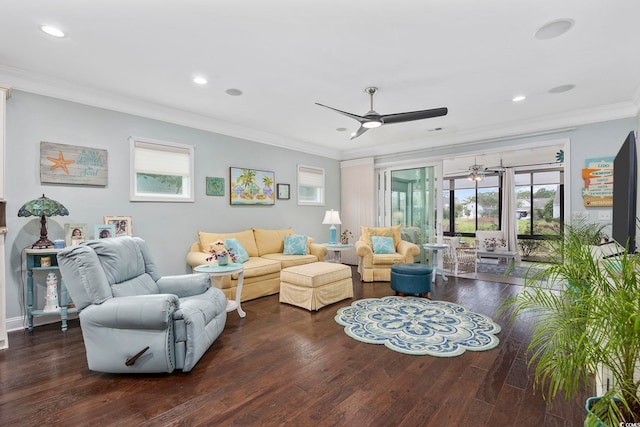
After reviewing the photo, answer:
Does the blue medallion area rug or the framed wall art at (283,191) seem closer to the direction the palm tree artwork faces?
the blue medallion area rug

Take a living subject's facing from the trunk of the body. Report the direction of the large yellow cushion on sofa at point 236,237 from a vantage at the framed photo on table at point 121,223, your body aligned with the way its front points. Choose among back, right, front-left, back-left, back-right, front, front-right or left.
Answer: left

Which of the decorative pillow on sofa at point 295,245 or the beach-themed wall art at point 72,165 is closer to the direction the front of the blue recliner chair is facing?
the decorative pillow on sofa

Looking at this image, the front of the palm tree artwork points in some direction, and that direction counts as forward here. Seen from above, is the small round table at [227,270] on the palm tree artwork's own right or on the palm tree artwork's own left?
on the palm tree artwork's own right

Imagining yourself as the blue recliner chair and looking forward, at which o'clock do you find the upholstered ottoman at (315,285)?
The upholstered ottoman is roughly at 10 o'clock from the blue recliner chair.

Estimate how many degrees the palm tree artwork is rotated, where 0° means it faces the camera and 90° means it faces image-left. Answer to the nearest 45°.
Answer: approximately 315°

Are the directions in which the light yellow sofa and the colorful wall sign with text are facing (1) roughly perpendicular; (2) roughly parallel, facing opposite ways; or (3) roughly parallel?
roughly perpendicular

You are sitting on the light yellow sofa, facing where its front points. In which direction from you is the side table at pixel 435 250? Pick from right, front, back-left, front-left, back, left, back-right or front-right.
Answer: front-left

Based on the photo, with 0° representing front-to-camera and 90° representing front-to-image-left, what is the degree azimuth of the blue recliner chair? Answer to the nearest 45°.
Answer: approximately 315°

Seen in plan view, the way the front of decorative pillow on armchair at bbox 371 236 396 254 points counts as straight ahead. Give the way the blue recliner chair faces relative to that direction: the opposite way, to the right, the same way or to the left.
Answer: to the left

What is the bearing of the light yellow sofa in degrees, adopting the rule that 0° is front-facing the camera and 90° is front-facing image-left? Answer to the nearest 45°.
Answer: approximately 315°

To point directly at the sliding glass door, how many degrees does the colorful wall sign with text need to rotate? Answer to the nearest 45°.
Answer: approximately 90° to its right
